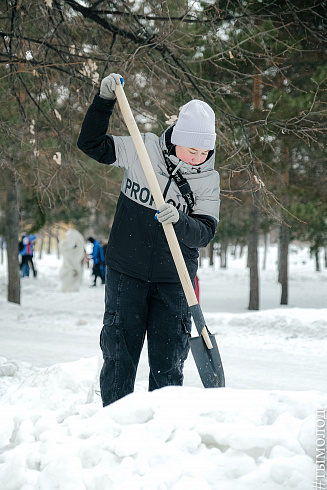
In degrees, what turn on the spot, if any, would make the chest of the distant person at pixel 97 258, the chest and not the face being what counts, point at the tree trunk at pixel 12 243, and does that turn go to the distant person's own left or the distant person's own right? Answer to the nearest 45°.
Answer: approximately 90° to the distant person's own left

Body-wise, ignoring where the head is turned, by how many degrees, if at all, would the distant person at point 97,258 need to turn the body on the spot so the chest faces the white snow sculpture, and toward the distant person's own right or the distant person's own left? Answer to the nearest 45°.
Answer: approximately 45° to the distant person's own left

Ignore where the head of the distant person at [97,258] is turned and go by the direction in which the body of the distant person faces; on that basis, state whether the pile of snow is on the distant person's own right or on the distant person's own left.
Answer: on the distant person's own left

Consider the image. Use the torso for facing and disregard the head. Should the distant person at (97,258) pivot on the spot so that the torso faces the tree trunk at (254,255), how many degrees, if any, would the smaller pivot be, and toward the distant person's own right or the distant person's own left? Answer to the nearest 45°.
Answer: approximately 135° to the distant person's own left

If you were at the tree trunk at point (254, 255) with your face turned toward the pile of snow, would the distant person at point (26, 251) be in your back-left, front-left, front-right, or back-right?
back-right

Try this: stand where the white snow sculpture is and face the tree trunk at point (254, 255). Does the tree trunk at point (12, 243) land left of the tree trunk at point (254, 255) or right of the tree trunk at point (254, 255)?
right

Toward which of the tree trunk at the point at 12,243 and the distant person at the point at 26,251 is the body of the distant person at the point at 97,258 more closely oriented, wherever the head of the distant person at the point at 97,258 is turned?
the distant person

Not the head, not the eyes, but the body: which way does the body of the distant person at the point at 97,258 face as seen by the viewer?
to the viewer's left
